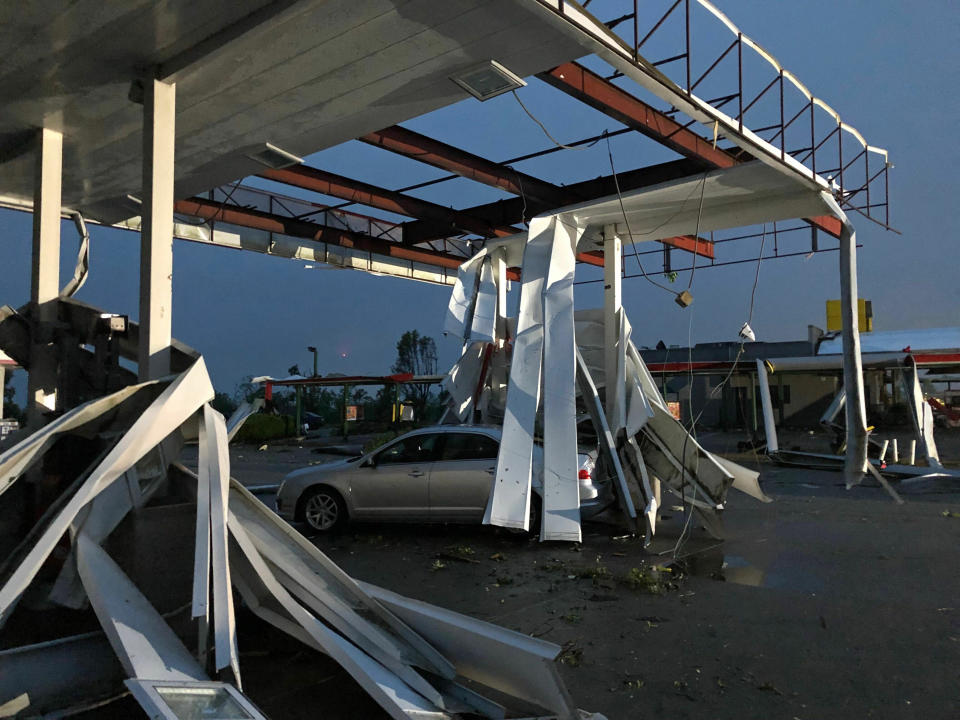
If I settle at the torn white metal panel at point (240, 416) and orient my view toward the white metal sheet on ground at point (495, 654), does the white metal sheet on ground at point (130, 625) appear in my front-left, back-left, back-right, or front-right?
front-right

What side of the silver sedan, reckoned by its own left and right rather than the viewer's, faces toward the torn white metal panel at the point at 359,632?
left

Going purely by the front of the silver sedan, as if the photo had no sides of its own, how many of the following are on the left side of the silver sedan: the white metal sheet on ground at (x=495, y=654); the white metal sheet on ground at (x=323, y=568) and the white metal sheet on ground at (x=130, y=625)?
3

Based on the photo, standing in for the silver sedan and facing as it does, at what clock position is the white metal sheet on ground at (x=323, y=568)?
The white metal sheet on ground is roughly at 9 o'clock from the silver sedan.

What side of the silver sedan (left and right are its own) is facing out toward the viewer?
left

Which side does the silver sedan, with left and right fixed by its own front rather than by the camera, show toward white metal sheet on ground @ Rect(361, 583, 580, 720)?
left

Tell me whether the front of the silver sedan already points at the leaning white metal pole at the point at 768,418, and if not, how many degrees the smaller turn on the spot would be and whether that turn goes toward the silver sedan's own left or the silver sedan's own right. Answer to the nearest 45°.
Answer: approximately 135° to the silver sedan's own right

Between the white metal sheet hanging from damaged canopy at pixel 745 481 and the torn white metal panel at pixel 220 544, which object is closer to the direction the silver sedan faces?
the torn white metal panel

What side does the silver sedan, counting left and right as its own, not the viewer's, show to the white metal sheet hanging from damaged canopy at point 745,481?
back
